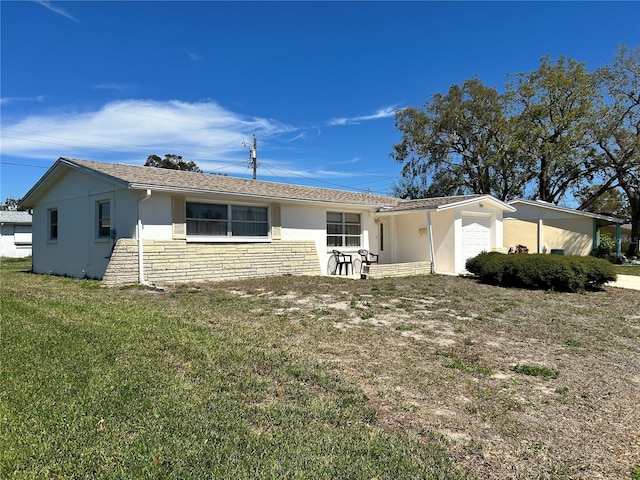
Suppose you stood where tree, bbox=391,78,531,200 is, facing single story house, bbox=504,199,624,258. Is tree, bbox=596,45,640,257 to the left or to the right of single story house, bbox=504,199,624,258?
left

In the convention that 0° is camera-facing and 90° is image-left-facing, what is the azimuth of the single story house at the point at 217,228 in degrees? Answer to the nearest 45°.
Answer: approximately 315°

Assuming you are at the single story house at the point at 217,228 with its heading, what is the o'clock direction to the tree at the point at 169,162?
The tree is roughly at 7 o'clock from the single story house.

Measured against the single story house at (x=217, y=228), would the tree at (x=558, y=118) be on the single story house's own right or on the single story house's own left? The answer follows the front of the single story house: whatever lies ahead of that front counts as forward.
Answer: on the single story house's own left

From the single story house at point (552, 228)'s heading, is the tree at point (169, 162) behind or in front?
behind

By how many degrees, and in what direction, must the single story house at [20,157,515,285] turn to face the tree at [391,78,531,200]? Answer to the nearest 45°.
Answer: approximately 90° to its left

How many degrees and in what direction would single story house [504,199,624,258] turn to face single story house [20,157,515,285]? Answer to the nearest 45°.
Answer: approximately 135° to its right

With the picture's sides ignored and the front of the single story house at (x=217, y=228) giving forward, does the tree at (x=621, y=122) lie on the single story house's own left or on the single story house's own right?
on the single story house's own left

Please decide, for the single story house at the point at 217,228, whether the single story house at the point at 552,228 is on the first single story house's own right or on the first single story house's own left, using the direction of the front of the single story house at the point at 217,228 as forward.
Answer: on the first single story house's own left

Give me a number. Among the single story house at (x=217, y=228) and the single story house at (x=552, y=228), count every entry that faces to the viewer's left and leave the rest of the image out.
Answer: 0
